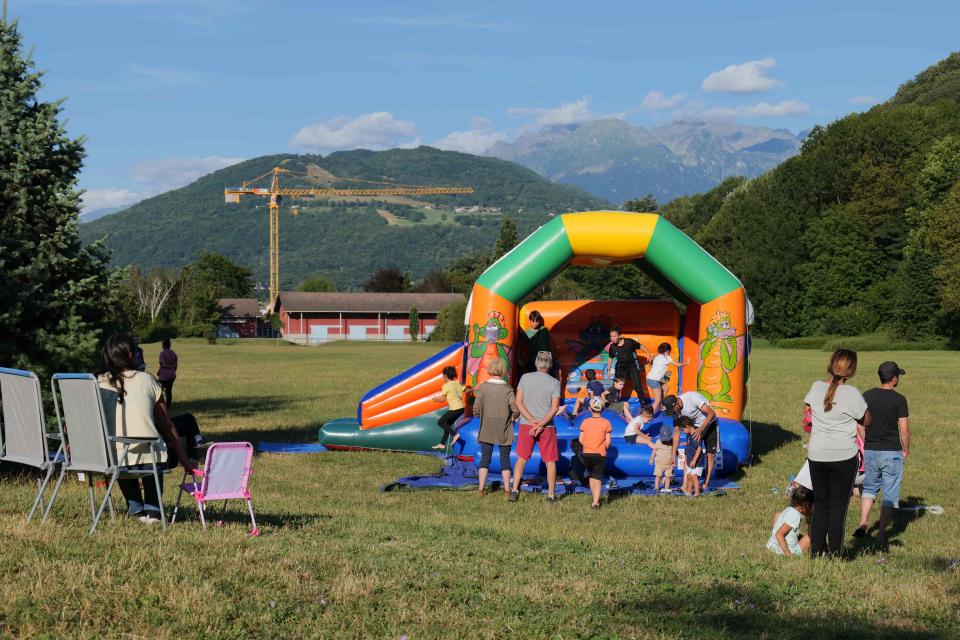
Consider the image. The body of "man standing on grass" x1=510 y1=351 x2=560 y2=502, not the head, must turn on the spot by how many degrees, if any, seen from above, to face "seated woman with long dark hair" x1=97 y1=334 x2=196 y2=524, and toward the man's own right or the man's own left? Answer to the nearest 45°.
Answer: approximately 135° to the man's own left

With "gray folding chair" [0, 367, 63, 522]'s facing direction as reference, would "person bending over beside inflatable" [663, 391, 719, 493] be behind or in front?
in front

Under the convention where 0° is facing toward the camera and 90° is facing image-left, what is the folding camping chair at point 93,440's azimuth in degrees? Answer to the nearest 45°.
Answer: approximately 225°

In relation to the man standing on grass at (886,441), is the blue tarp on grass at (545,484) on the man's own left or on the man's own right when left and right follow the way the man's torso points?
on the man's own left

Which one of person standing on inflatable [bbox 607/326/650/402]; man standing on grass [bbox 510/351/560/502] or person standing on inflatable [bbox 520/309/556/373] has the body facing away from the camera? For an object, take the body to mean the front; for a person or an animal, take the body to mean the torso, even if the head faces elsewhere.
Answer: the man standing on grass

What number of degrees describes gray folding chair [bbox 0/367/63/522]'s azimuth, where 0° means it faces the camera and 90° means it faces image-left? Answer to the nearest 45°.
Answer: approximately 225°

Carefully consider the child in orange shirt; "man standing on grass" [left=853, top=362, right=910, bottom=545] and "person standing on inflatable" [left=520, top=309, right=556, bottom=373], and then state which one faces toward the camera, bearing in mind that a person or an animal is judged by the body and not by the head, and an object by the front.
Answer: the person standing on inflatable

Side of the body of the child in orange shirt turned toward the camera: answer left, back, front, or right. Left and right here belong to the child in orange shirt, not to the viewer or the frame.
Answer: back

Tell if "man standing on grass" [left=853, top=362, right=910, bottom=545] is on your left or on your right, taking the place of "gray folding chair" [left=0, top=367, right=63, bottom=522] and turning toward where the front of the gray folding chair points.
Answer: on your right

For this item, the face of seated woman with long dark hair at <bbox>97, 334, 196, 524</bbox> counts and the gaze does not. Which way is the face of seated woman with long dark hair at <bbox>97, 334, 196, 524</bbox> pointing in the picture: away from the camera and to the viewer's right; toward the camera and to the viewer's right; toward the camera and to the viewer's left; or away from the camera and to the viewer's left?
away from the camera and to the viewer's right

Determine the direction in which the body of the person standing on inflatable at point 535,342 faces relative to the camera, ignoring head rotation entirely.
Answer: toward the camera

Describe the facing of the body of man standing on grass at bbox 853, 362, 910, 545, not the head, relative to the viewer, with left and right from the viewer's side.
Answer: facing away from the viewer

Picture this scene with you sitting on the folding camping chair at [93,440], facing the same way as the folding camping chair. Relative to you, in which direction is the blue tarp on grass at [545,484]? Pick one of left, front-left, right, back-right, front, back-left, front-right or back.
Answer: front

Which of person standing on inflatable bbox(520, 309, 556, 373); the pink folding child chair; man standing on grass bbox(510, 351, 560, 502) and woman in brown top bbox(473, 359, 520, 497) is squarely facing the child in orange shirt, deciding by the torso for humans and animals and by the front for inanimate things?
the person standing on inflatable

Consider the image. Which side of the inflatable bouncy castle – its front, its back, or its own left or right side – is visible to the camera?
front

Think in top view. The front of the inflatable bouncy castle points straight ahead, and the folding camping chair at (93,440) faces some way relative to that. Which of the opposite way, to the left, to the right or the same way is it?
the opposite way

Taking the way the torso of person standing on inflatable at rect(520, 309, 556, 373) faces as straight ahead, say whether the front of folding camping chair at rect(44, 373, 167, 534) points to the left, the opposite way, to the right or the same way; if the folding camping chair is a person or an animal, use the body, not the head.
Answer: the opposite way

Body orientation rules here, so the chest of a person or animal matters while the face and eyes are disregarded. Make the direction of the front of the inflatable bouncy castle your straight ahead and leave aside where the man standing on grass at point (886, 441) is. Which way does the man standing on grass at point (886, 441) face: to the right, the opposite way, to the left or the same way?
the opposite way

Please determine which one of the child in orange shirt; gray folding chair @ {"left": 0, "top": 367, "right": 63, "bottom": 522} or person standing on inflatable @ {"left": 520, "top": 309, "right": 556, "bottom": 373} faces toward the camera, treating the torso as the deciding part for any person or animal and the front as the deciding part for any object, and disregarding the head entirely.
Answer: the person standing on inflatable

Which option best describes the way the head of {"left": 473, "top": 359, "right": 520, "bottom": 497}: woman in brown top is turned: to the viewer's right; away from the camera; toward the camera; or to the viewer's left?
away from the camera
